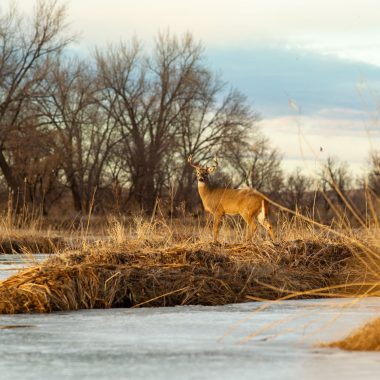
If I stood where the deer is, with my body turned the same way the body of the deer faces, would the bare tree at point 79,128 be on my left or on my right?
on my right

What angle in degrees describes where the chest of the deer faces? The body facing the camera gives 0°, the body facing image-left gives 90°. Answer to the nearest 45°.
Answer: approximately 90°
